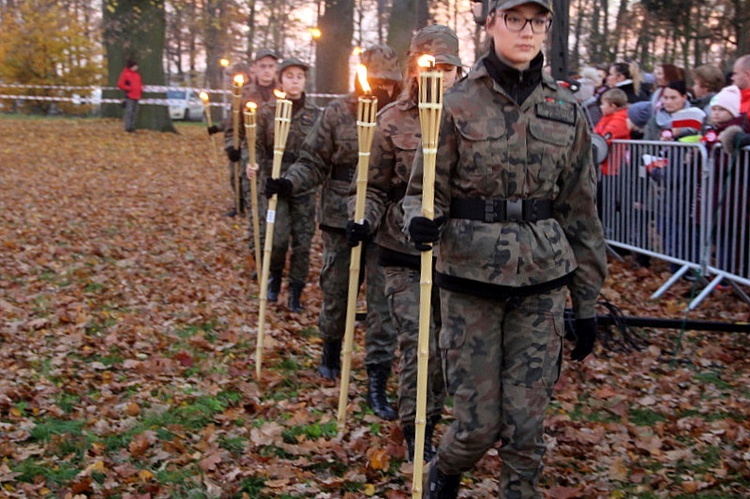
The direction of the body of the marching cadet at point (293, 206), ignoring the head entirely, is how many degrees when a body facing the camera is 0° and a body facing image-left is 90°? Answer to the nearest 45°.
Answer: approximately 0°

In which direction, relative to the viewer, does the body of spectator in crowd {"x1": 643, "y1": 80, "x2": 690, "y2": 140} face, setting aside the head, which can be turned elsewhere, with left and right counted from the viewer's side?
facing the viewer and to the left of the viewer

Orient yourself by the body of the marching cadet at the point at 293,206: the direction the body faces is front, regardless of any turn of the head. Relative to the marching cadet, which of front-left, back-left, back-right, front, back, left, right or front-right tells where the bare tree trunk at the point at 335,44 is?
back

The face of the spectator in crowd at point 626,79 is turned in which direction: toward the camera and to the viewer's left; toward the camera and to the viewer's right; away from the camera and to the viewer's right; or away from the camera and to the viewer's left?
toward the camera and to the viewer's left

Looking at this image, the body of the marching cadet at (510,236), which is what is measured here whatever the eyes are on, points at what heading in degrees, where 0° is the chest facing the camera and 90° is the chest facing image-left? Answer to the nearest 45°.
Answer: approximately 0°

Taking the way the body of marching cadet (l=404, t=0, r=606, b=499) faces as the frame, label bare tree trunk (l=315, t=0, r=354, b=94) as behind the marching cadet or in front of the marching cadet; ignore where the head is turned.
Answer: behind

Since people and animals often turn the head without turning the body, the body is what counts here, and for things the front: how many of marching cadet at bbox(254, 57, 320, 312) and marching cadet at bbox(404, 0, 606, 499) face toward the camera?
2

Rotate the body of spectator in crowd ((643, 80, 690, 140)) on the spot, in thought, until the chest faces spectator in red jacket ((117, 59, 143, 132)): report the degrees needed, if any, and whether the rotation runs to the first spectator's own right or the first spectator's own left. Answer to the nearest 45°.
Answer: approximately 90° to the first spectator's own right

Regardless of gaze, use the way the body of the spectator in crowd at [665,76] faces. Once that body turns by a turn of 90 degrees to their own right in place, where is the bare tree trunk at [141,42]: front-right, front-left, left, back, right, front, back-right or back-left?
front

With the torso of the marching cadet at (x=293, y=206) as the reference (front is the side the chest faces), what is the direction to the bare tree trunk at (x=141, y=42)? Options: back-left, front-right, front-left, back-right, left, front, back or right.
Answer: back

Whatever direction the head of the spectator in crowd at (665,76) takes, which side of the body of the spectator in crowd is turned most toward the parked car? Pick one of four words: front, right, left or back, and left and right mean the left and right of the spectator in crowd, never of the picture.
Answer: right

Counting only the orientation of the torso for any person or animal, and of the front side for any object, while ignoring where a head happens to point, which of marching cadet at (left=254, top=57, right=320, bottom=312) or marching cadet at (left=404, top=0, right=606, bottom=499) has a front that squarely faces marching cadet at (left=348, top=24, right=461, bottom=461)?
marching cadet at (left=254, top=57, right=320, bottom=312)

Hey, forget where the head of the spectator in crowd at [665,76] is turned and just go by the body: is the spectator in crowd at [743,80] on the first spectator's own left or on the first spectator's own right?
on the first spectator's own left

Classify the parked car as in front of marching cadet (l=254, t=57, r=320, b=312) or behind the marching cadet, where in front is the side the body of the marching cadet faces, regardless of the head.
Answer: behind

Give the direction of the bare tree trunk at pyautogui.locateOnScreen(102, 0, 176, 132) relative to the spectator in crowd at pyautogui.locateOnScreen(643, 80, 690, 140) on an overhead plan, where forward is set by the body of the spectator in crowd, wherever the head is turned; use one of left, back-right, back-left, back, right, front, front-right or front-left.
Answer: right
